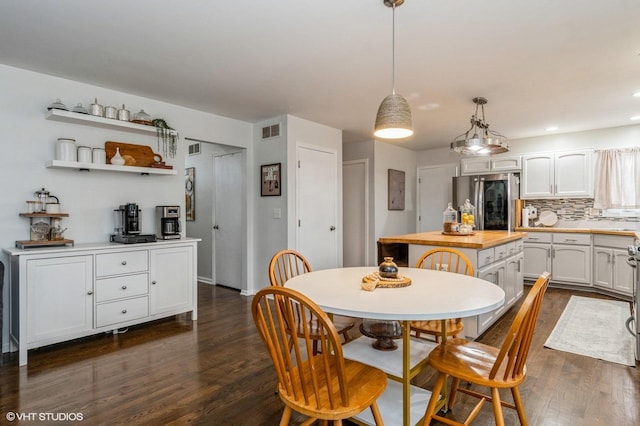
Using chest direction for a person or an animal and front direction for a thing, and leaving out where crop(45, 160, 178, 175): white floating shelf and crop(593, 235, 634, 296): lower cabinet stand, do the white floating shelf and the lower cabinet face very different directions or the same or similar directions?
very different directions

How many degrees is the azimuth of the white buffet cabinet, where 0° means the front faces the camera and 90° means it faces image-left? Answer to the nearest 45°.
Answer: approximately 315°

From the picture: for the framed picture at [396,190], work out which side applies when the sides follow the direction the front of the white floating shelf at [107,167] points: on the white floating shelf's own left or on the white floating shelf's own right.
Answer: on the white floating shelf's own left

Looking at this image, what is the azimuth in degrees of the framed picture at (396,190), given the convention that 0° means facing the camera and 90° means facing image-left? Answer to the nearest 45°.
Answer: approximately 315°

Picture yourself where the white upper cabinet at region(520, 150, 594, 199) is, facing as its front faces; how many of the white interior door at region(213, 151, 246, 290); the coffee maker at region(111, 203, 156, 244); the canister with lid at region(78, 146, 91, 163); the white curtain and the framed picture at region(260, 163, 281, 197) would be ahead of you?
4

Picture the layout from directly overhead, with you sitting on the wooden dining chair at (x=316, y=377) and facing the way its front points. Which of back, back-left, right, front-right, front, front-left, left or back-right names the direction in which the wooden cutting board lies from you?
left

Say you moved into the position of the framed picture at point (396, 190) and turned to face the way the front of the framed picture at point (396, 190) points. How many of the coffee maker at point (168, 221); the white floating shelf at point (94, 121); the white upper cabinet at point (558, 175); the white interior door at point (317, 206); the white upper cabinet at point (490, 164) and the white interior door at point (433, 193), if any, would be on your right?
3

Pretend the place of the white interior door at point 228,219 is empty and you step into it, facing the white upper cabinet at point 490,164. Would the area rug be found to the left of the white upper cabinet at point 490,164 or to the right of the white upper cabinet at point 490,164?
right

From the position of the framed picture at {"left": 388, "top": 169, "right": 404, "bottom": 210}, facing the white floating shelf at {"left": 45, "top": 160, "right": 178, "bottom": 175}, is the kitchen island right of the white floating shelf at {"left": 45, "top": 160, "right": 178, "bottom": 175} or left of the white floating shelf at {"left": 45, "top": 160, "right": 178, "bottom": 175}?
left
